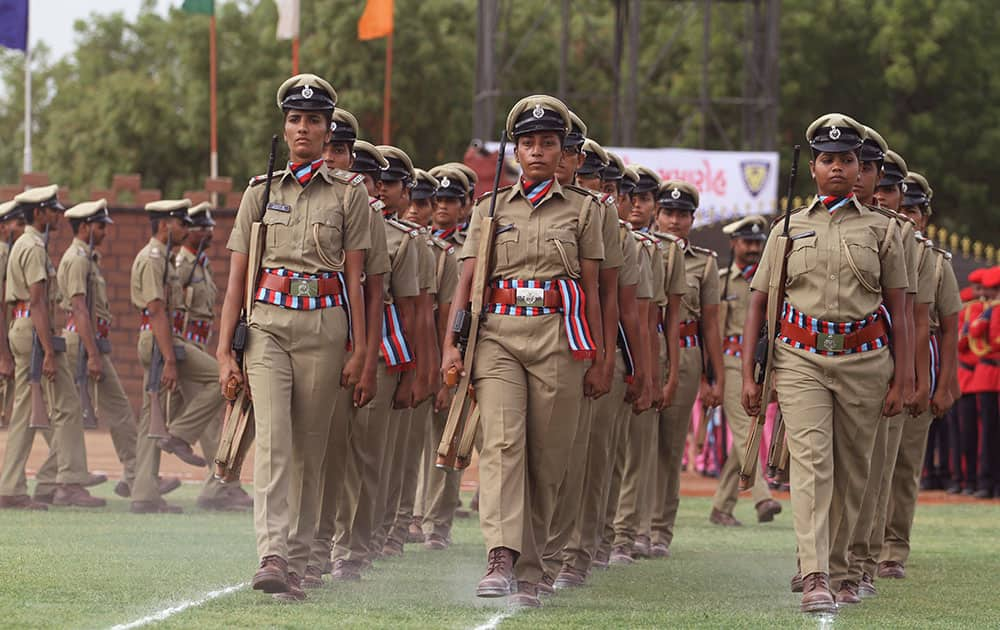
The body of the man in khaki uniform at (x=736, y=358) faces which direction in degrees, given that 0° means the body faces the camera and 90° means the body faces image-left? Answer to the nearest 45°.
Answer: approximately 315°

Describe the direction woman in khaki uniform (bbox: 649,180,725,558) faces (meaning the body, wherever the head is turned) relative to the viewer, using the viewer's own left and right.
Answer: facing the viewer

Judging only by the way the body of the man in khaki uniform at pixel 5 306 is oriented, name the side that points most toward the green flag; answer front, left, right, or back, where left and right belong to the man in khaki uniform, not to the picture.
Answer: left

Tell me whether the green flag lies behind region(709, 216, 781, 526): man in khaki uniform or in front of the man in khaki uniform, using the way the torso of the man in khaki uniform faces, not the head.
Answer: behind

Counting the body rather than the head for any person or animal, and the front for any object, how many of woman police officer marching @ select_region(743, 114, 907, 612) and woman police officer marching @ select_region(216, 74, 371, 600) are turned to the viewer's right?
0

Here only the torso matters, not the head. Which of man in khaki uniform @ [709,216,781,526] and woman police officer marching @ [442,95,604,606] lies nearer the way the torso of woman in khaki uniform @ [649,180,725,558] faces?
the woman police officer marching

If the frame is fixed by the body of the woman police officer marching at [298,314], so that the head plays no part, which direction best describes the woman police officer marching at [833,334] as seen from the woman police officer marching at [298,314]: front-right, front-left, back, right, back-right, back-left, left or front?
left

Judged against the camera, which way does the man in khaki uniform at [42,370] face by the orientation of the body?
to the viewer's right

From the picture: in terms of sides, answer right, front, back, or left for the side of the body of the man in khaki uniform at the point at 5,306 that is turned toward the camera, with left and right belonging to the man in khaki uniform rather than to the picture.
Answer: right

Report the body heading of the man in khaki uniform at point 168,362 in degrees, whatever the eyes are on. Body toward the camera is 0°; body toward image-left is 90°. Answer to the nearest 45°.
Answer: approximately 270°

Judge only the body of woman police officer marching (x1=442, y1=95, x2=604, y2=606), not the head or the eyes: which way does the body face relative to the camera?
toward the camera
